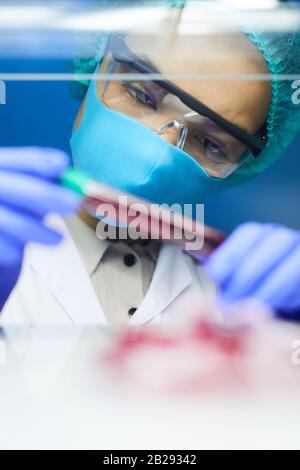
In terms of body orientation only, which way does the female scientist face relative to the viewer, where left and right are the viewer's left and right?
facing the viewer
